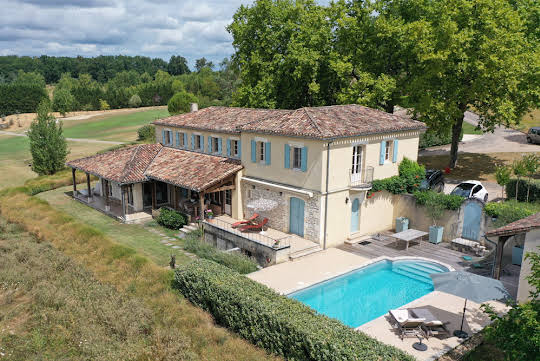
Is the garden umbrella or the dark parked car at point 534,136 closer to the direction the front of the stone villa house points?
the garden umbrella

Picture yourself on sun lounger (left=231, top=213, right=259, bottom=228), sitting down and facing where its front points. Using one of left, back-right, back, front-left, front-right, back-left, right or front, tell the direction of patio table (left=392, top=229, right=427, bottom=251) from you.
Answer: back-left

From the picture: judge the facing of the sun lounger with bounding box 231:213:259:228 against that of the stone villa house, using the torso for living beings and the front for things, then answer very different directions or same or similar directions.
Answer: same or similar directions

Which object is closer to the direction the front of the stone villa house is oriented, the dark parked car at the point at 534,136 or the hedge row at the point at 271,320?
the hedge row

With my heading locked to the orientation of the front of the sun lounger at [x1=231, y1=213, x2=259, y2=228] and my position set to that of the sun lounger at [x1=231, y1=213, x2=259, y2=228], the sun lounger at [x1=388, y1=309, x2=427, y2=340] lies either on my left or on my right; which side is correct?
on my left

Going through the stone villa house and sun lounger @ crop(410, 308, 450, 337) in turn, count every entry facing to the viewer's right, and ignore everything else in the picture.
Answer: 0

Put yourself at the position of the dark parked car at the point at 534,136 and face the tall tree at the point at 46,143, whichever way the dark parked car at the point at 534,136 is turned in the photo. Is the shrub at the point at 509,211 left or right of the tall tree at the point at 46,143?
left

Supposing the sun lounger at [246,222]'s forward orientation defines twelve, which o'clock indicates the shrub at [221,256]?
The shrub is roughly at 11 o'clock from the sun lounger.

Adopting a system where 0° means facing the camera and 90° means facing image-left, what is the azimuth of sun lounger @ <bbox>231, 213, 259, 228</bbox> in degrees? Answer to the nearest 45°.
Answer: approximately 45°

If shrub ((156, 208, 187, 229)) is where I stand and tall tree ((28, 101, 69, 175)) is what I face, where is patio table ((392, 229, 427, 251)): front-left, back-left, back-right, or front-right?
back-right

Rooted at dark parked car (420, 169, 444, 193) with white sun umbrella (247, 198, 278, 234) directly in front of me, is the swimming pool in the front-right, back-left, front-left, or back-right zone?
front-left

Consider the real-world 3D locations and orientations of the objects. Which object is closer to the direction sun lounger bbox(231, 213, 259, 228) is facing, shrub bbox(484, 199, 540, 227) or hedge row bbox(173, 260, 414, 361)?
the hedge row

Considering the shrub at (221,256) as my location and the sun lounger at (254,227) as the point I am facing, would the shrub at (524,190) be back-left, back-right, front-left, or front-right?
front-right

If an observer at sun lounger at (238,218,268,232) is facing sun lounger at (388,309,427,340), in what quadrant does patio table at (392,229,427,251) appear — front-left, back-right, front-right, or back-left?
front-left

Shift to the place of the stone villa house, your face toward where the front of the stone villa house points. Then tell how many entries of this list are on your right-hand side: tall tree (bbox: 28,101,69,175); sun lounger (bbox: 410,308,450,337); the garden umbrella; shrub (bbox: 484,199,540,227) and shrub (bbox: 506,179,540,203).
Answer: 1

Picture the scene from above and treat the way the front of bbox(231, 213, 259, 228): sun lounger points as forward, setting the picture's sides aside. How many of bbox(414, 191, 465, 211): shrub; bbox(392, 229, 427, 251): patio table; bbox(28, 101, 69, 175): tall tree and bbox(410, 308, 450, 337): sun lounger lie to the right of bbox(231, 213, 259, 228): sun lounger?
1

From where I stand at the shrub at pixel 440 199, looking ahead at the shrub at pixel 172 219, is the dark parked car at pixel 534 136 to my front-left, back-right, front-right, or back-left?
back-right

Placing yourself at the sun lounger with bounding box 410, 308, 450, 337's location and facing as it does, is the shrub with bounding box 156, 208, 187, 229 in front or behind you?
in front
